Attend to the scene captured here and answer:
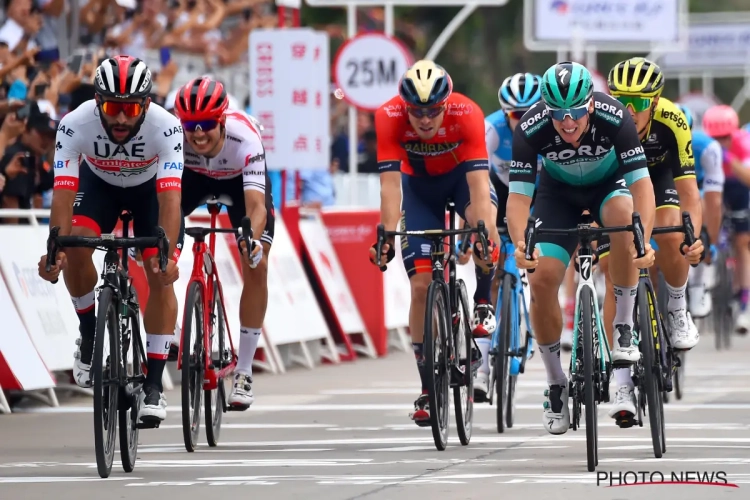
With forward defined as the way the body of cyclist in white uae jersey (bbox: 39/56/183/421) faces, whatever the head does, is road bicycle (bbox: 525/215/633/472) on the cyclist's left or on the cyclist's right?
on the cyclist's left

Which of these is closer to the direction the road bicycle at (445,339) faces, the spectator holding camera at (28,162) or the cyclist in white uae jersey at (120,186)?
the cyclist in white uae jersey

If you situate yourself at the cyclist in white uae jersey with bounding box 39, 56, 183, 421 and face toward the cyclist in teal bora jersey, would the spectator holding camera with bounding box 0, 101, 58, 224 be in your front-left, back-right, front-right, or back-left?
back-left

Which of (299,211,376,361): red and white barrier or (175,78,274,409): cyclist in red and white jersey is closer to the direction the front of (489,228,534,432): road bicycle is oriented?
the cyclist in red and white jersey

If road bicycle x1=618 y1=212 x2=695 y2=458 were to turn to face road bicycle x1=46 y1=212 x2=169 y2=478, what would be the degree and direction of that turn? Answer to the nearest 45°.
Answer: approximately 90° to its right

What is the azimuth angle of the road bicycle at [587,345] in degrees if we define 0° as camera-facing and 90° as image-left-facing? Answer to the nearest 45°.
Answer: approximately 0°
